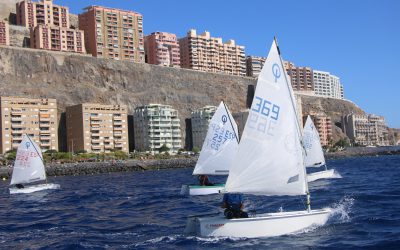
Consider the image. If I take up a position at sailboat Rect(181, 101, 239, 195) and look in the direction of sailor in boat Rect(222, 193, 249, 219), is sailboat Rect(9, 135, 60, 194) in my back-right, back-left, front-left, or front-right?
back-right

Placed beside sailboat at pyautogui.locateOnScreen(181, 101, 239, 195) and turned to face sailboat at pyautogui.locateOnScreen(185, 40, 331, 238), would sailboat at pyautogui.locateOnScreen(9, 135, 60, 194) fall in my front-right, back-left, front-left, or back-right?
back-right

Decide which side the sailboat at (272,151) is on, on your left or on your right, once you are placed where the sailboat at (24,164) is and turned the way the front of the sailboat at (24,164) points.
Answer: on your right

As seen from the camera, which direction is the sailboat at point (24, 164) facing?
to the viewer's right

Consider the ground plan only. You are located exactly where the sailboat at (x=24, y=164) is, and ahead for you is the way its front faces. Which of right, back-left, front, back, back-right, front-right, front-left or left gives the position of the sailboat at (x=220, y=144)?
front-right
